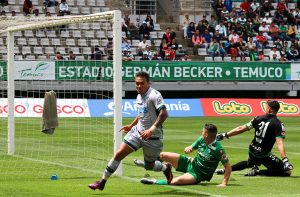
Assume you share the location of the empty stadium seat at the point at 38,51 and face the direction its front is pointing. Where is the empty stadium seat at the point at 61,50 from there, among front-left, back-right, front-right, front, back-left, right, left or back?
left

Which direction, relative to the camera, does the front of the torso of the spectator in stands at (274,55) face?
toward the camera

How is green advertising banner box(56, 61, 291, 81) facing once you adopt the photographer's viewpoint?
facing the viewer

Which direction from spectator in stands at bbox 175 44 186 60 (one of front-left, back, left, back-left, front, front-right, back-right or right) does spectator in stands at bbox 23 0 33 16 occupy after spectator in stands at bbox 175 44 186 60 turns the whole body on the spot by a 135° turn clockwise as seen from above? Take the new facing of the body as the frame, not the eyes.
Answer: front-left

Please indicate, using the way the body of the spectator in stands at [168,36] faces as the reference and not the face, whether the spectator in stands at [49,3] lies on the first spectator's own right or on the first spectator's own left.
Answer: on the first spectator's own right

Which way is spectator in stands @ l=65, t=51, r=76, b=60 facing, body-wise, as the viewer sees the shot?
toward the camera

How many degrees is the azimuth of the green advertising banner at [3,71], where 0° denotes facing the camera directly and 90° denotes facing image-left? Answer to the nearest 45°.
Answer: approximately 0°

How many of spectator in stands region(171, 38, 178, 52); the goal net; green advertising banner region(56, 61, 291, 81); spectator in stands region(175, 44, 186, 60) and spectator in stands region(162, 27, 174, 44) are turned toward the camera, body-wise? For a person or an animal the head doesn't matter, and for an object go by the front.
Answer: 4

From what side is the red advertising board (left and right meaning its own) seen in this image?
front

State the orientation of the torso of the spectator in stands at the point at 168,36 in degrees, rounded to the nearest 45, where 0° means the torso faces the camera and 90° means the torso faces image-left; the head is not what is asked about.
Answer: approximately 0°
